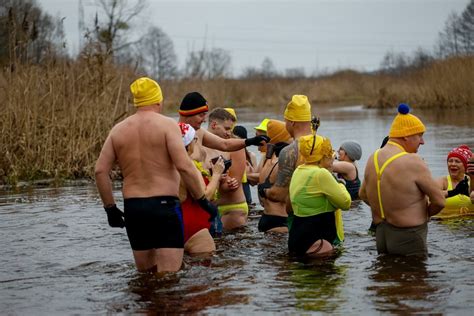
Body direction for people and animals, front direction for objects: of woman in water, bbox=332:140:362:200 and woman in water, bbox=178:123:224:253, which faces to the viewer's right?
woman in water, bbox=178:123:224:253

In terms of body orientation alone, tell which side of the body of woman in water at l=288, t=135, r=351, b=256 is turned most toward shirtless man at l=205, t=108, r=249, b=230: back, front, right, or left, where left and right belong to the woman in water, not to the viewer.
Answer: left

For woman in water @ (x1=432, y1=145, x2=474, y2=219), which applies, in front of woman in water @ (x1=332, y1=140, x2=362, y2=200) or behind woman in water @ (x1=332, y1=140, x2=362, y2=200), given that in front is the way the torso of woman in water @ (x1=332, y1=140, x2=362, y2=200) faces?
behind

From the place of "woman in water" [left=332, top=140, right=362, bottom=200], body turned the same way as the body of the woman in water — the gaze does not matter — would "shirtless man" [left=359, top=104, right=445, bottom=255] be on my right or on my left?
on my left

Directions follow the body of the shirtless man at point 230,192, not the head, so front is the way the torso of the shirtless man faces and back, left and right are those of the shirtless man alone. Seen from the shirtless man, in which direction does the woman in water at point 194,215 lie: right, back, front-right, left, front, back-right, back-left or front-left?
front-right

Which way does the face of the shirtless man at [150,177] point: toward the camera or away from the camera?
away from the camera

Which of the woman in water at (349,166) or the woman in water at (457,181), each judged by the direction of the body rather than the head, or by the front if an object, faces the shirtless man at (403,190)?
the woman in water at (457,181)

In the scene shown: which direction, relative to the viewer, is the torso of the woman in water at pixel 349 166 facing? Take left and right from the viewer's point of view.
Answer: facing to the left of the viewer

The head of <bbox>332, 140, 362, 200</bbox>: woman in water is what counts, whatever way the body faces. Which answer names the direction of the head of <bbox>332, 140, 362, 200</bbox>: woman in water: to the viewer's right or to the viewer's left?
to the viewer's left

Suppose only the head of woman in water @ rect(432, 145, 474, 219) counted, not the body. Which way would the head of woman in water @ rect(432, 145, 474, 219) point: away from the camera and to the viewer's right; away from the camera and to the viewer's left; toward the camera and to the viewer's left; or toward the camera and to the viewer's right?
toward the camera and to the viewer's left

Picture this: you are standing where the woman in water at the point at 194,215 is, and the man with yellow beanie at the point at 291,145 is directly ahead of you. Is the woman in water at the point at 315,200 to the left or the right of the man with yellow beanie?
right

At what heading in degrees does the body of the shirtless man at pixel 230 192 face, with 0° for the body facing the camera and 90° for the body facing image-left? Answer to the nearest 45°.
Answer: approximately 315°

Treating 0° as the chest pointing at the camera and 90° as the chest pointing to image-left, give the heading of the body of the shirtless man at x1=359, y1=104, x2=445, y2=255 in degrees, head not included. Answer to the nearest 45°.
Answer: approximately 225°
